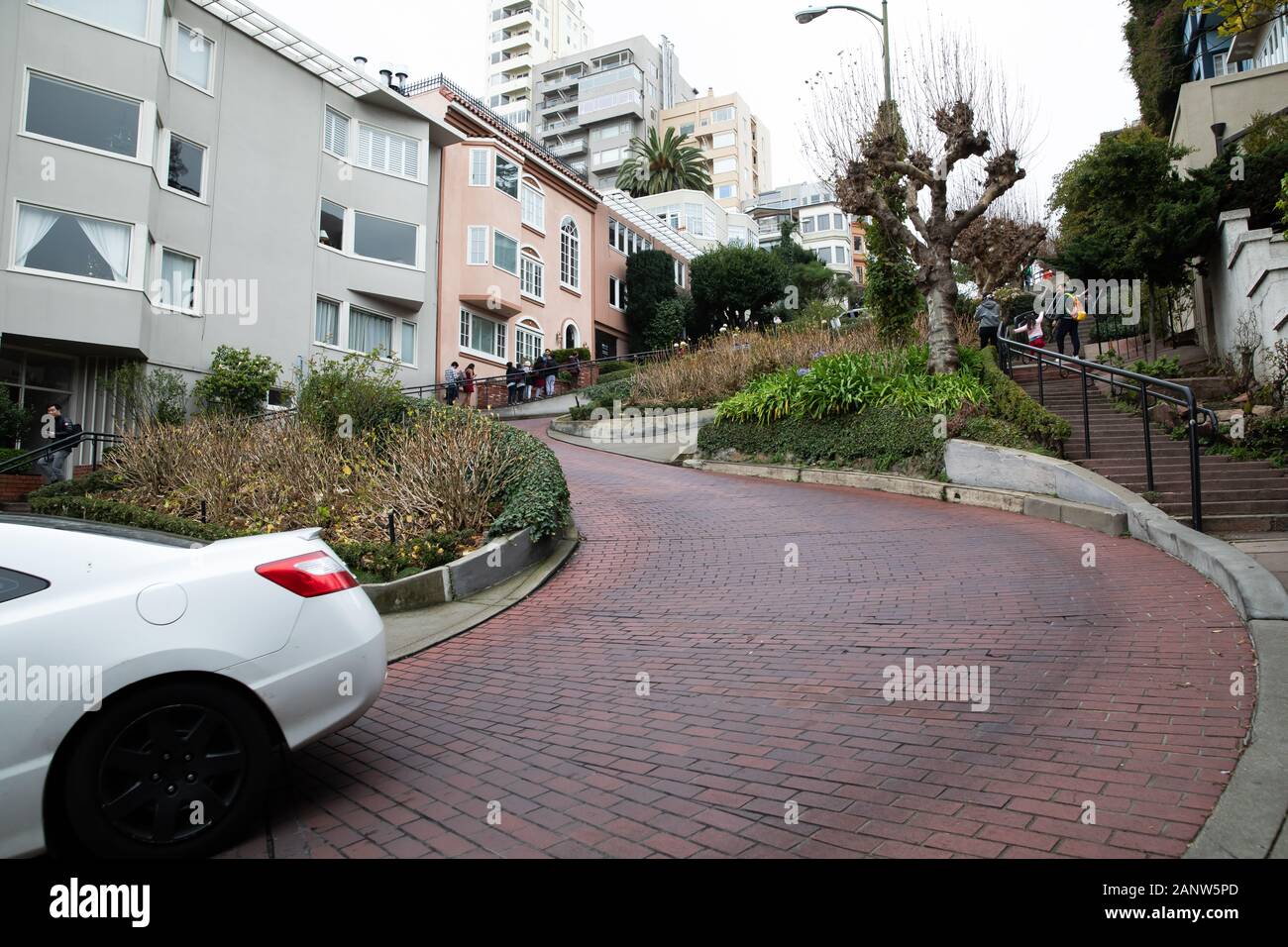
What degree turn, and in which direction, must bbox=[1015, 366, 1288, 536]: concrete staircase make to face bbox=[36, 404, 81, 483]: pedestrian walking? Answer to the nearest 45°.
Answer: approximately 90° to its right

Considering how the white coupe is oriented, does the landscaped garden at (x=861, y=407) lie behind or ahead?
behind

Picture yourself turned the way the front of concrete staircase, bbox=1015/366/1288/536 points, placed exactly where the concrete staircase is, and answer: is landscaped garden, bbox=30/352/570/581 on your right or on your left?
on your right

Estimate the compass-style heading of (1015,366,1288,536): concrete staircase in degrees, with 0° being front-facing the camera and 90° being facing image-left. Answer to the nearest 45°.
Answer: approximately 0°

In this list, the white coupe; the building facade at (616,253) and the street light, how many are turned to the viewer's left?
2

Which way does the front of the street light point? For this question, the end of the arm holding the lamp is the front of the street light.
to the viewer's left
